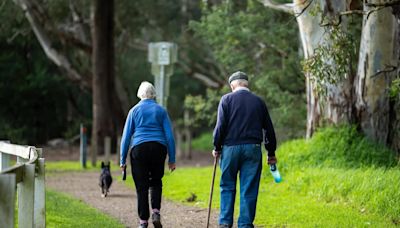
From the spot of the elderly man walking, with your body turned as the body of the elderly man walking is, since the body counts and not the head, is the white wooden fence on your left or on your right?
on your left

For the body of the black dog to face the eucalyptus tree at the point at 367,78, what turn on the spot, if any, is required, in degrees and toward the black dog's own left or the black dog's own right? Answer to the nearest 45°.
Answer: approximately 90° to the black dog's own right

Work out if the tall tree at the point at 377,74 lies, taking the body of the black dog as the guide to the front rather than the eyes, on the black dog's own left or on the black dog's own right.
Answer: on the black dog's own right

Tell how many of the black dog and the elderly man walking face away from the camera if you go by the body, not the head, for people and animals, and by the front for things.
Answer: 2

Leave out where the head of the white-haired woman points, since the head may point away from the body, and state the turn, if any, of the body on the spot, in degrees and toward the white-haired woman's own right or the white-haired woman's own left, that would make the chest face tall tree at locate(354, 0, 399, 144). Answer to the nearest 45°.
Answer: approximately 45° to the white-haired woman's own right

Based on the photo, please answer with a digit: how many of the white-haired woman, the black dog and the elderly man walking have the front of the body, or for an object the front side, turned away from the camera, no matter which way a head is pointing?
3

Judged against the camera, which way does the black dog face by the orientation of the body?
away from the camera

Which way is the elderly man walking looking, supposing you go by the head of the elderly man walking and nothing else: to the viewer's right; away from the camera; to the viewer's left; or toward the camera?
away from the camera

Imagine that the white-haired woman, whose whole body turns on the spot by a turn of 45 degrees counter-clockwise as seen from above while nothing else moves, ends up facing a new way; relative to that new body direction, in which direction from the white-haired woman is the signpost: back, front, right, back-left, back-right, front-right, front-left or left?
front-right

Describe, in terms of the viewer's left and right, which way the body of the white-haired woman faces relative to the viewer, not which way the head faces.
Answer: facing away from the viewer

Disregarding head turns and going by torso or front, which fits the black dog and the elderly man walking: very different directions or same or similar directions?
same or similar directions

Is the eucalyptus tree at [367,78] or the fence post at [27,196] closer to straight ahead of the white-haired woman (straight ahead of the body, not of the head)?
the eucalyptus tree

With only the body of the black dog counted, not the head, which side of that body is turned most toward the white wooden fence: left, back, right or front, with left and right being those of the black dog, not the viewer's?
back

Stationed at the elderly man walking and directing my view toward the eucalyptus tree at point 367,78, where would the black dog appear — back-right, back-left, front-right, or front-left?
front-left

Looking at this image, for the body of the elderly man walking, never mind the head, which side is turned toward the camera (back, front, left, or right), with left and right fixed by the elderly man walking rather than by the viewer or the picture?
back
